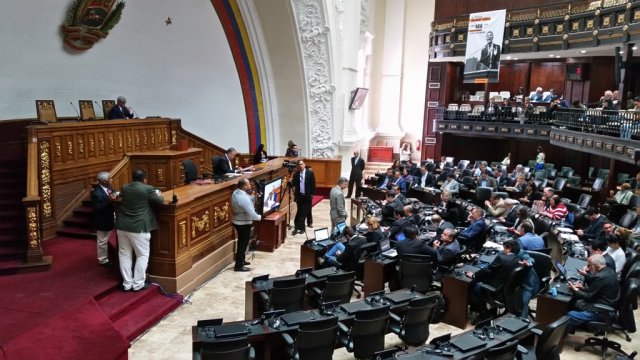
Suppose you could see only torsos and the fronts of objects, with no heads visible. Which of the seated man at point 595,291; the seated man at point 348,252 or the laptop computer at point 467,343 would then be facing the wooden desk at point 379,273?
the seated man at point 595,291

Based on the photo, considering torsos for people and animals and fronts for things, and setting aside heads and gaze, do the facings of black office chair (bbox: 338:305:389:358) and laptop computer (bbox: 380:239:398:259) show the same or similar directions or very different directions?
very different directions

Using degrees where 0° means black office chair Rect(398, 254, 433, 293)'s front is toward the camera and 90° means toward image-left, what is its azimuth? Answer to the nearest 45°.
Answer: approximately 180°

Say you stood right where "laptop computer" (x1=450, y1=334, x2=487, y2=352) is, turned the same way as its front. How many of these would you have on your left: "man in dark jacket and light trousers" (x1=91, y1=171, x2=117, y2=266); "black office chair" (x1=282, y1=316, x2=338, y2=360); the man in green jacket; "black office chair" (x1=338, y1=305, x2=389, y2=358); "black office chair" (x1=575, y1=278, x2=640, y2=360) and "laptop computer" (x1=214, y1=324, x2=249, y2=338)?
1

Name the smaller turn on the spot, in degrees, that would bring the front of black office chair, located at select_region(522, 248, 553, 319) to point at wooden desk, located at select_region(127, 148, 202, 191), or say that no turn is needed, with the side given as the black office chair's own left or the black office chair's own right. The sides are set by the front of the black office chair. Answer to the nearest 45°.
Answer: approximately 45° to the black office chair's own left

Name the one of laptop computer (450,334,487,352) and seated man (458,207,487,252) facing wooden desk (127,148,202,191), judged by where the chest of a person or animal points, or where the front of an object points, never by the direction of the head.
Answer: the seated man

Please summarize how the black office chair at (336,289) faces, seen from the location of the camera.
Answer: facing away from the viewer and to the left of the viewer

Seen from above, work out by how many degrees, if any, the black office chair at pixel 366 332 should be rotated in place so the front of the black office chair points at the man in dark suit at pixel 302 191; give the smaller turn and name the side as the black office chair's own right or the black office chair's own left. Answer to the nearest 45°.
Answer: approximately 45° to the black office chair's own right

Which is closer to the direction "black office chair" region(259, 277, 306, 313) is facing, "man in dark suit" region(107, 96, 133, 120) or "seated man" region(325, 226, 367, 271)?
the man in dark suit

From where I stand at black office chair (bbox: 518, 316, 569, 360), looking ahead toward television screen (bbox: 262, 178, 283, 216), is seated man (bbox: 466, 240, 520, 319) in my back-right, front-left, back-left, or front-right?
front-right

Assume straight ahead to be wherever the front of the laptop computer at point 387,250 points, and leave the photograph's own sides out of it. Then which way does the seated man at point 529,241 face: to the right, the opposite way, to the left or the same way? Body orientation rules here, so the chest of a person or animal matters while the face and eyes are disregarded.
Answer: the opposite way

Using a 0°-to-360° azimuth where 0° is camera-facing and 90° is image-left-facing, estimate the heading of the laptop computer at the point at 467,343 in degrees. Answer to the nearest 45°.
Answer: approximately 315°

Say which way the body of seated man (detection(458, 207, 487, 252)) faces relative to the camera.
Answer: to the viewer's left

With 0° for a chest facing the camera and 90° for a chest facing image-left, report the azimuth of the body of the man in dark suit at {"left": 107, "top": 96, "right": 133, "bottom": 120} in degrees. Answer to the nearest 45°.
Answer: approximately 315°

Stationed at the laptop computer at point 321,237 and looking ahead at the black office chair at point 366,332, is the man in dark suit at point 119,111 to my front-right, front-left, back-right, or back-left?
back-right

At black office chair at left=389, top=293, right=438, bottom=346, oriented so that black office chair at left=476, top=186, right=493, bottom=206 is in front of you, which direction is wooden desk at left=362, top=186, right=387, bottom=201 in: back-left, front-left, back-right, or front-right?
front-left

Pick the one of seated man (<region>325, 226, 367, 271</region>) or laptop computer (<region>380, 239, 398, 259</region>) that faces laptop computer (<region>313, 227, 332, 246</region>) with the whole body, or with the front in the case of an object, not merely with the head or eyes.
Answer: the seated man

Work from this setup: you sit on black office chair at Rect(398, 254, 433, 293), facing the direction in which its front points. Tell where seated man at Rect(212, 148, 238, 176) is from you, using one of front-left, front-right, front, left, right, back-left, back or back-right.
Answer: front-left

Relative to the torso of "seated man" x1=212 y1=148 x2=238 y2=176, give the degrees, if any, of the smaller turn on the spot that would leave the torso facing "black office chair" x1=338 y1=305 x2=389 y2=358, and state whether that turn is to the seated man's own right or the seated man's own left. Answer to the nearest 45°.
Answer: approximately 45° to the seated man's own right

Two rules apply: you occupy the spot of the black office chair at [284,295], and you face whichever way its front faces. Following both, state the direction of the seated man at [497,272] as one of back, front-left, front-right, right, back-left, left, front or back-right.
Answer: back-right

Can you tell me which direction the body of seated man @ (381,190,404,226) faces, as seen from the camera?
to the viewer's left

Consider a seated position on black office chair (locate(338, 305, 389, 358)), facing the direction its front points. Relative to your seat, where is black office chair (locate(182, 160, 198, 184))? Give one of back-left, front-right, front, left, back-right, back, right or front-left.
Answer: front

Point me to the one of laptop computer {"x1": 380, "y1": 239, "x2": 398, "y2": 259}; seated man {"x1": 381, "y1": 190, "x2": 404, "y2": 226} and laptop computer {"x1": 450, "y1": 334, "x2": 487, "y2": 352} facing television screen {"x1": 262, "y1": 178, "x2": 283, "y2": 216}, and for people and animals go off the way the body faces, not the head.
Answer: the seated man
